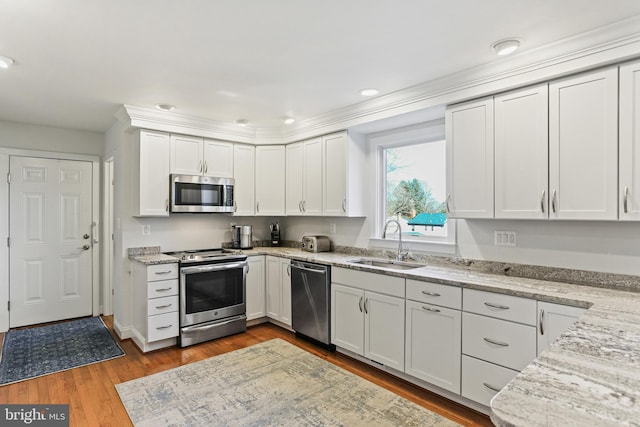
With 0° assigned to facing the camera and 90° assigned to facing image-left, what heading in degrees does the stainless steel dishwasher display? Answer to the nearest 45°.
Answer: approximately 45°

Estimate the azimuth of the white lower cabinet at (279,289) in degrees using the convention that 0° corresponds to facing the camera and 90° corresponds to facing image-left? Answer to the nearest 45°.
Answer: approximately 45°

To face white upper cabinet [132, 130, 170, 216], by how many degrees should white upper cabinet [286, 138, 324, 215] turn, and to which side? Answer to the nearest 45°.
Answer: approximately 45° to its right

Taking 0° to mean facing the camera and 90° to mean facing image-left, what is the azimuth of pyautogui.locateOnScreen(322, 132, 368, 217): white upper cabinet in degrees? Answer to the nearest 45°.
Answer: approximately 45°

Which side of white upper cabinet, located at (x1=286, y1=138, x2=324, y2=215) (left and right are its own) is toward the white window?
left

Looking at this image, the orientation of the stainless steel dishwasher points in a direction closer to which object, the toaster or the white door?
the white door
